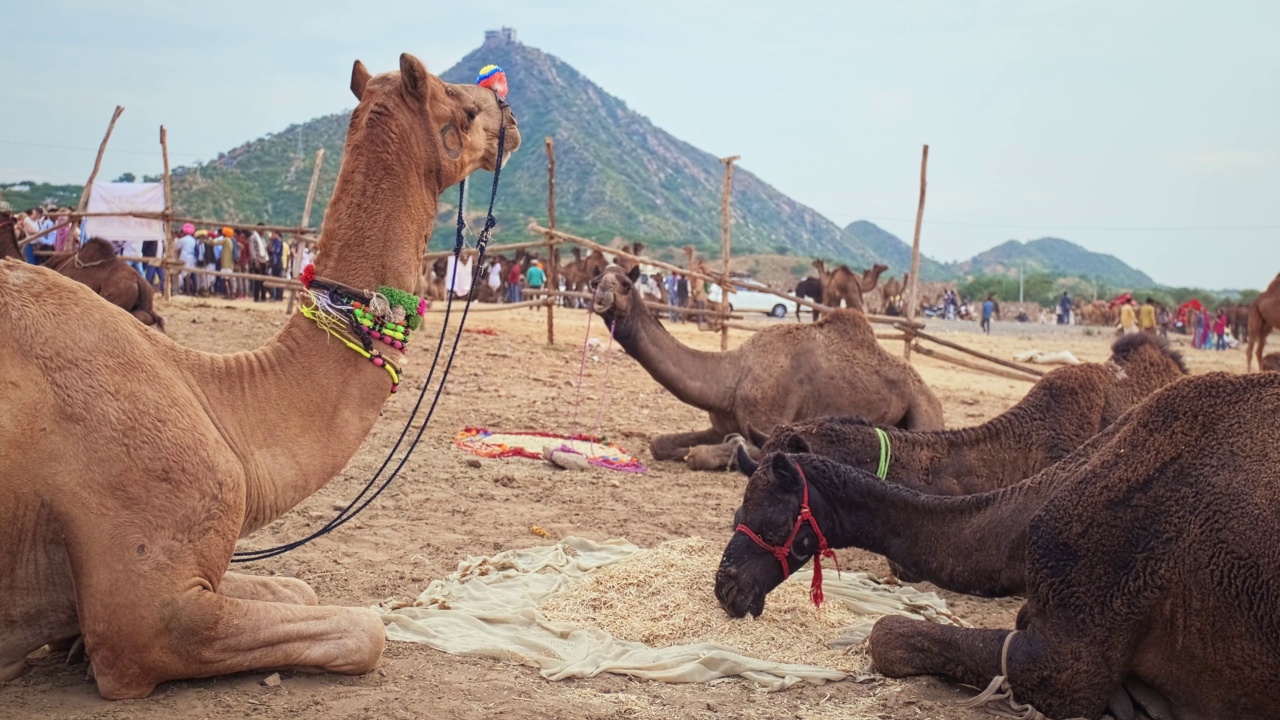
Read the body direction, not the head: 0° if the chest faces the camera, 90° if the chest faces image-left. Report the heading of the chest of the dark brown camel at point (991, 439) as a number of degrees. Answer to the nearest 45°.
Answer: approximately 90°

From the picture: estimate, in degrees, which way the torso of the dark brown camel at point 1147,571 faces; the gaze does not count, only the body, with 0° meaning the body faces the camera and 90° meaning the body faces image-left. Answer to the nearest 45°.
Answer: approximately 90°

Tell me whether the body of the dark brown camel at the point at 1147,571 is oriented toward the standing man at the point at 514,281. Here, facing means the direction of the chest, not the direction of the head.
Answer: no

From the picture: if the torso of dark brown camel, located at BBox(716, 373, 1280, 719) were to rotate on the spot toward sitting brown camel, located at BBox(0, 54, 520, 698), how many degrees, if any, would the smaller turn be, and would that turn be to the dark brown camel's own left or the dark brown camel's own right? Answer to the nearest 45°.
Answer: approximately 45° to the dark brown camel's own left

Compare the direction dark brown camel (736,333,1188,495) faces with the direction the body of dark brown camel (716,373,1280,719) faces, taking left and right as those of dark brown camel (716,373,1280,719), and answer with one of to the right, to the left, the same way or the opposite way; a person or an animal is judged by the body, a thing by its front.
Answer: the same way

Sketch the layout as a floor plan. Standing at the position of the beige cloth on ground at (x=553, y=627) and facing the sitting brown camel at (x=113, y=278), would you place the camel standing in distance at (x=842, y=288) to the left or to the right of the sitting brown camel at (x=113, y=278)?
right

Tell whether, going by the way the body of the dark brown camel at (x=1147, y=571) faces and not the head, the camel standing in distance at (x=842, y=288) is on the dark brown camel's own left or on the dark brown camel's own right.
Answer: on the dark brown camel's own right

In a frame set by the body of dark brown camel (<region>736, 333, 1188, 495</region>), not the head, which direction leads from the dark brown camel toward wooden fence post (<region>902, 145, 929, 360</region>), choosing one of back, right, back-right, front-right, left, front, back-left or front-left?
right

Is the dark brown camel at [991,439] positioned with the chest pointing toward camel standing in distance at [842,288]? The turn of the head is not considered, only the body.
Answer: no

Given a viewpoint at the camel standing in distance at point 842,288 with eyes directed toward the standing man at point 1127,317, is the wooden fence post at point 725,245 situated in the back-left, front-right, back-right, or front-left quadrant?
back-right

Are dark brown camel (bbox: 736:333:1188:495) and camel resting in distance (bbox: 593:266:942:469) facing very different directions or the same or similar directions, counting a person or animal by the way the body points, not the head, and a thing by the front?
same or similar directions

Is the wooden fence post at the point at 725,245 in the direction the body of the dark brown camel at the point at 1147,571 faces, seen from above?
no

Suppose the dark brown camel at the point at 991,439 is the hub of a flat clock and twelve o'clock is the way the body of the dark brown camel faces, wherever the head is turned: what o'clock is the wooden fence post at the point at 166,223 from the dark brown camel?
The wooden fence post is roughly at 1 o'clock from the dark brown camel.

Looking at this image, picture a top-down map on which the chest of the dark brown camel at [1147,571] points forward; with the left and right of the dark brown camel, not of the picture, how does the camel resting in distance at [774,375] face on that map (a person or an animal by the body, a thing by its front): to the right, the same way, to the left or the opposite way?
the same way

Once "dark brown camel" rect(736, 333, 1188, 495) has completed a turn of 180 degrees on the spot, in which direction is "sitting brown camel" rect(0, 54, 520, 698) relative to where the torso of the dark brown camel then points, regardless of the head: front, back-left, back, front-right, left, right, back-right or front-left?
back-right

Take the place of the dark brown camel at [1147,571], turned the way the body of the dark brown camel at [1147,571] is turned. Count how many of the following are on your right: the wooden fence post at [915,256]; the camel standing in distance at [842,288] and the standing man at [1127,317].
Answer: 3

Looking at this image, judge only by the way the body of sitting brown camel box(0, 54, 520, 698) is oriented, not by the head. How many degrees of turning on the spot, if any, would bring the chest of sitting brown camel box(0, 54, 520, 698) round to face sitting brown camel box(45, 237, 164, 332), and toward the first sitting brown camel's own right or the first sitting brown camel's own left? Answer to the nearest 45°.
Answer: approximately 90° to the first sitting brown camel's own left

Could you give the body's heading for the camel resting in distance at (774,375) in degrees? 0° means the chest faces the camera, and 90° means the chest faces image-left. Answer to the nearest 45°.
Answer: approximately 90°

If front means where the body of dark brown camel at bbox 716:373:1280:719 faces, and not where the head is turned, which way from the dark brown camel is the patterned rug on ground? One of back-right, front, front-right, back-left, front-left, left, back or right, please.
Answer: front-right

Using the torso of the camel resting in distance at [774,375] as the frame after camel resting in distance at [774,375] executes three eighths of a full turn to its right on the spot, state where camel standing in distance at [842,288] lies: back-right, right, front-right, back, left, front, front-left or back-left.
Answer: front-left
